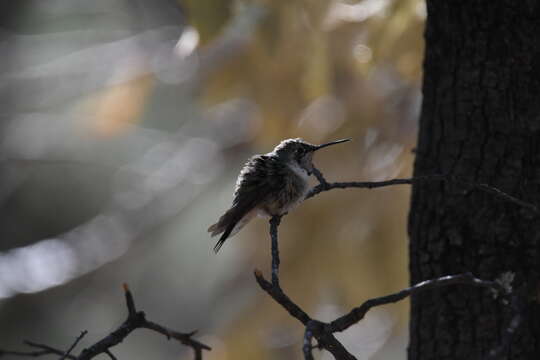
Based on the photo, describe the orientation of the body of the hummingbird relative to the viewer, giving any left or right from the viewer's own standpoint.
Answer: facing to the right of the viewer

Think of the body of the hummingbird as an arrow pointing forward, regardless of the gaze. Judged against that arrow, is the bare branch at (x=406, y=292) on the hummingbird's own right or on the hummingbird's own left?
on the hummingbird's own right

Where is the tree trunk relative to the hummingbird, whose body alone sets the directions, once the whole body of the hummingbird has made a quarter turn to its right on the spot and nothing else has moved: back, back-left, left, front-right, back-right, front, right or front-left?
front-left
